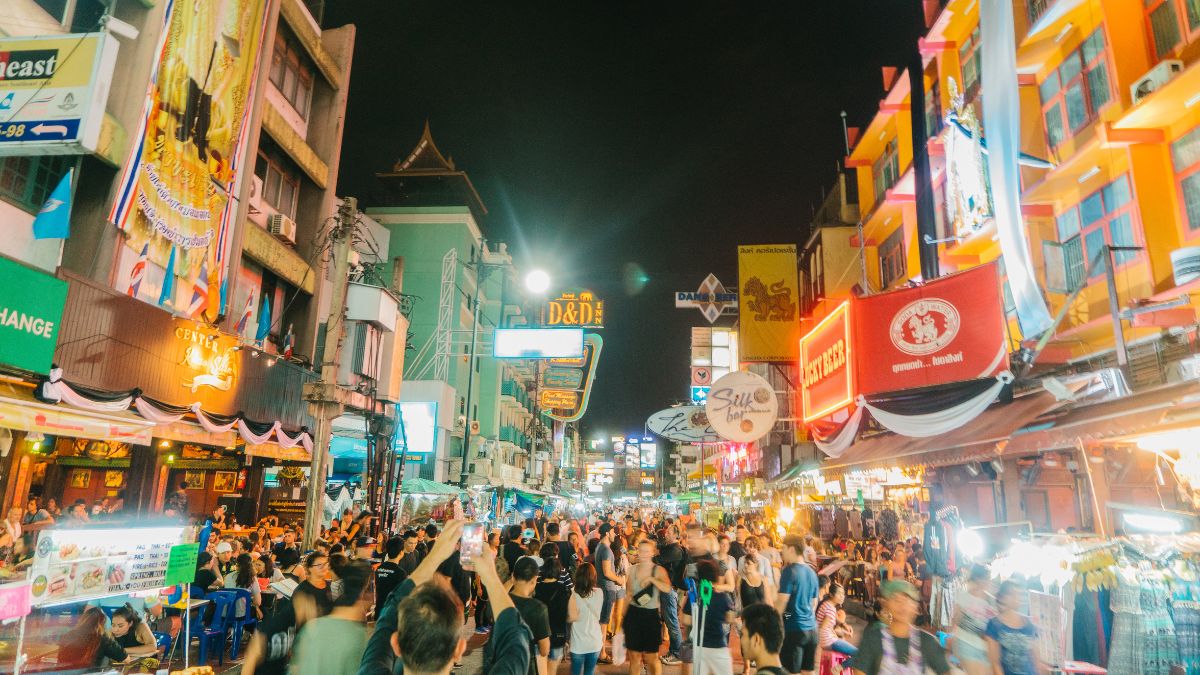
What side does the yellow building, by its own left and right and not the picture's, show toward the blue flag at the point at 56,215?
front

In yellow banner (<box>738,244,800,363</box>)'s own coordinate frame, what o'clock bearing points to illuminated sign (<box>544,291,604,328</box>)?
The illuminated sign is roughly at 4 o'clock from the yellow banner.

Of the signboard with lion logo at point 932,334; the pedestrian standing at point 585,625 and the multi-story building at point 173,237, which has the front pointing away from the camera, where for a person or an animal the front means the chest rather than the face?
the pedestrian standing

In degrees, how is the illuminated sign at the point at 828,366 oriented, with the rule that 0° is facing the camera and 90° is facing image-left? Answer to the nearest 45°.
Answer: approximately 45°

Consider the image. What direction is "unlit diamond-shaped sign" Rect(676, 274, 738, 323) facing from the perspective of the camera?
toward the camera

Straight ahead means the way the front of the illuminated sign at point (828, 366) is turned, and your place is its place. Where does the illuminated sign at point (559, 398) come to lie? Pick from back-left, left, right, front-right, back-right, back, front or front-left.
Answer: right

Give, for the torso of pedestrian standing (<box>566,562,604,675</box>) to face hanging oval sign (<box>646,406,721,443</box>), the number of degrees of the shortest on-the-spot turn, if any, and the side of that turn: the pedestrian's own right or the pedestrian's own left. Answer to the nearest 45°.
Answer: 0° — they already face it

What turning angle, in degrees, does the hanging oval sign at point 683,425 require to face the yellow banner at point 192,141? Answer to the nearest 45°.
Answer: approximately 45° to its right

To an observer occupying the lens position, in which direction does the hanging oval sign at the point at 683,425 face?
facing the viewer

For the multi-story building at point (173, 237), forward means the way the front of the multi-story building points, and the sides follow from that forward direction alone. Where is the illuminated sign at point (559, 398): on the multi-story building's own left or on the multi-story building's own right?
on the multi-story building's own left

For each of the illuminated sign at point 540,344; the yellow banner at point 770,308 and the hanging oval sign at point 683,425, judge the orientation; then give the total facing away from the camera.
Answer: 0

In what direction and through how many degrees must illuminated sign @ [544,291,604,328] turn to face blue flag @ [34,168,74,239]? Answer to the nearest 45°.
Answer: approximately 45° to its right

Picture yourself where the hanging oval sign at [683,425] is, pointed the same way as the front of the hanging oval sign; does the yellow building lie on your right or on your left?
on your left

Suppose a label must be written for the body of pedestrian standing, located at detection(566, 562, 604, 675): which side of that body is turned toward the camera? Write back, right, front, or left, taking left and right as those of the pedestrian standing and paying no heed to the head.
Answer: back

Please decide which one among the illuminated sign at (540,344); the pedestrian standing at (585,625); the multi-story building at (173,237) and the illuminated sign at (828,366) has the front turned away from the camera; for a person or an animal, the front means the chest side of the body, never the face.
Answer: the pedestrian standing

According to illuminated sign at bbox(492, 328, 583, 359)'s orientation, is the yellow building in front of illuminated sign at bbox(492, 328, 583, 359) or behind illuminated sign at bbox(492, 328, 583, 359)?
in front

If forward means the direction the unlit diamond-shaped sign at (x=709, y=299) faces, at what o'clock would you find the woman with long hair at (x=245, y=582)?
The woman with long hair is roughly at 1 o'clock from the unlit diamond-shaped sign.

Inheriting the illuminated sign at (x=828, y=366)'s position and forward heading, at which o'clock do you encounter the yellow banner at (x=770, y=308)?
The yellow banner is roughly at 4 o'clock from the illuminated sign.

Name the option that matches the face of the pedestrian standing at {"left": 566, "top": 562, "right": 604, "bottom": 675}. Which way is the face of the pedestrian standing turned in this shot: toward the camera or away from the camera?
away from the camera
